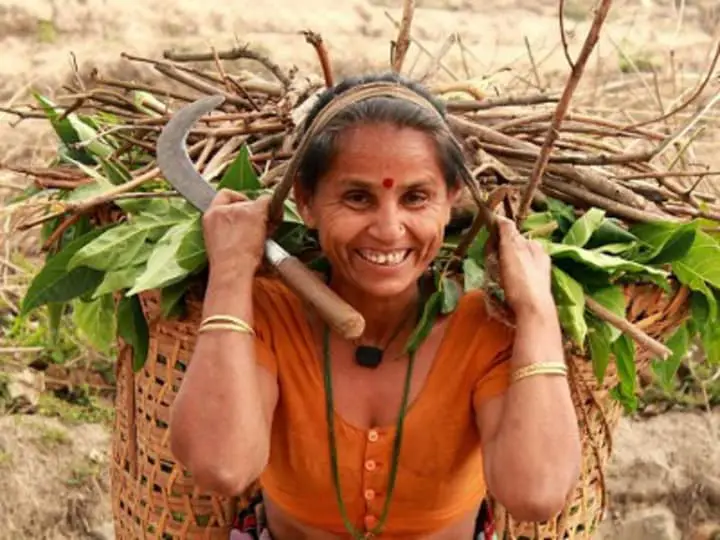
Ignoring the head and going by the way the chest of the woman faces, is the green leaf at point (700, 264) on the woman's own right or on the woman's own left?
on the woman's own left

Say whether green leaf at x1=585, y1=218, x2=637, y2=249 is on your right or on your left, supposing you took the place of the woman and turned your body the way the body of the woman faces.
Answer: on your left

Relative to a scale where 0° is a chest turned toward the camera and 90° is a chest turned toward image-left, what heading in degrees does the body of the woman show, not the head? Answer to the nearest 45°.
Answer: approximately 0°

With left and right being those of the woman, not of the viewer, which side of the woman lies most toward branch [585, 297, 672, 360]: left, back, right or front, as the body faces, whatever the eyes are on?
left

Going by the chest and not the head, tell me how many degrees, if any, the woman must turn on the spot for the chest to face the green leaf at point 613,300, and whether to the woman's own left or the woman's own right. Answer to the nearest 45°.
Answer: approximately 90° to the woman's own left

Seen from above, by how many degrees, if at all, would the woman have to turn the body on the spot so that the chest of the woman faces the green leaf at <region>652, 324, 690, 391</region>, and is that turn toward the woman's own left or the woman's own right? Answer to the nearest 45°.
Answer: approximately 135° to the woman's own left
